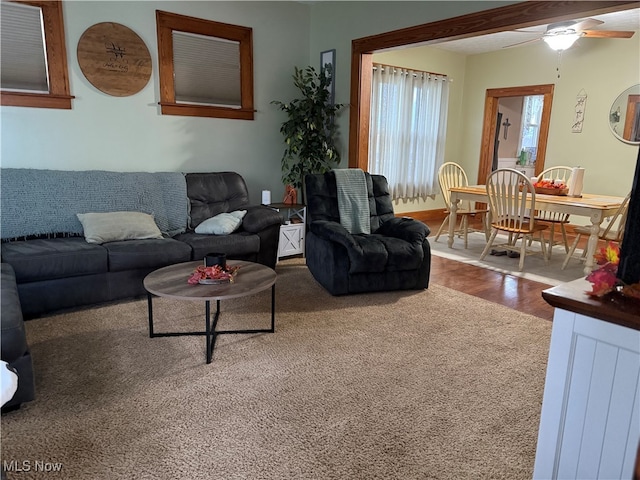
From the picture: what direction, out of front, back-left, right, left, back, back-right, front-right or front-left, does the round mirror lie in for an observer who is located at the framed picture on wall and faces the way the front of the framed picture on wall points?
back-left

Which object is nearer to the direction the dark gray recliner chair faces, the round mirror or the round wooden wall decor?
the round mirror

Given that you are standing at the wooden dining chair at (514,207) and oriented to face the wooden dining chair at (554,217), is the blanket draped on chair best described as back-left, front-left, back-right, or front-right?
back-left

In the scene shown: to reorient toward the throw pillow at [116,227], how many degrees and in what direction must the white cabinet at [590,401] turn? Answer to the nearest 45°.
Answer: approximately 45° to its right

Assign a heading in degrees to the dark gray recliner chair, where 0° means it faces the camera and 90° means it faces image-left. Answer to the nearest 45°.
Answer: approximately 315°

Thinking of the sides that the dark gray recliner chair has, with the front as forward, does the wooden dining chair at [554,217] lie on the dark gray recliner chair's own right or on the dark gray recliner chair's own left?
on the dark gray recliner chair's own left
